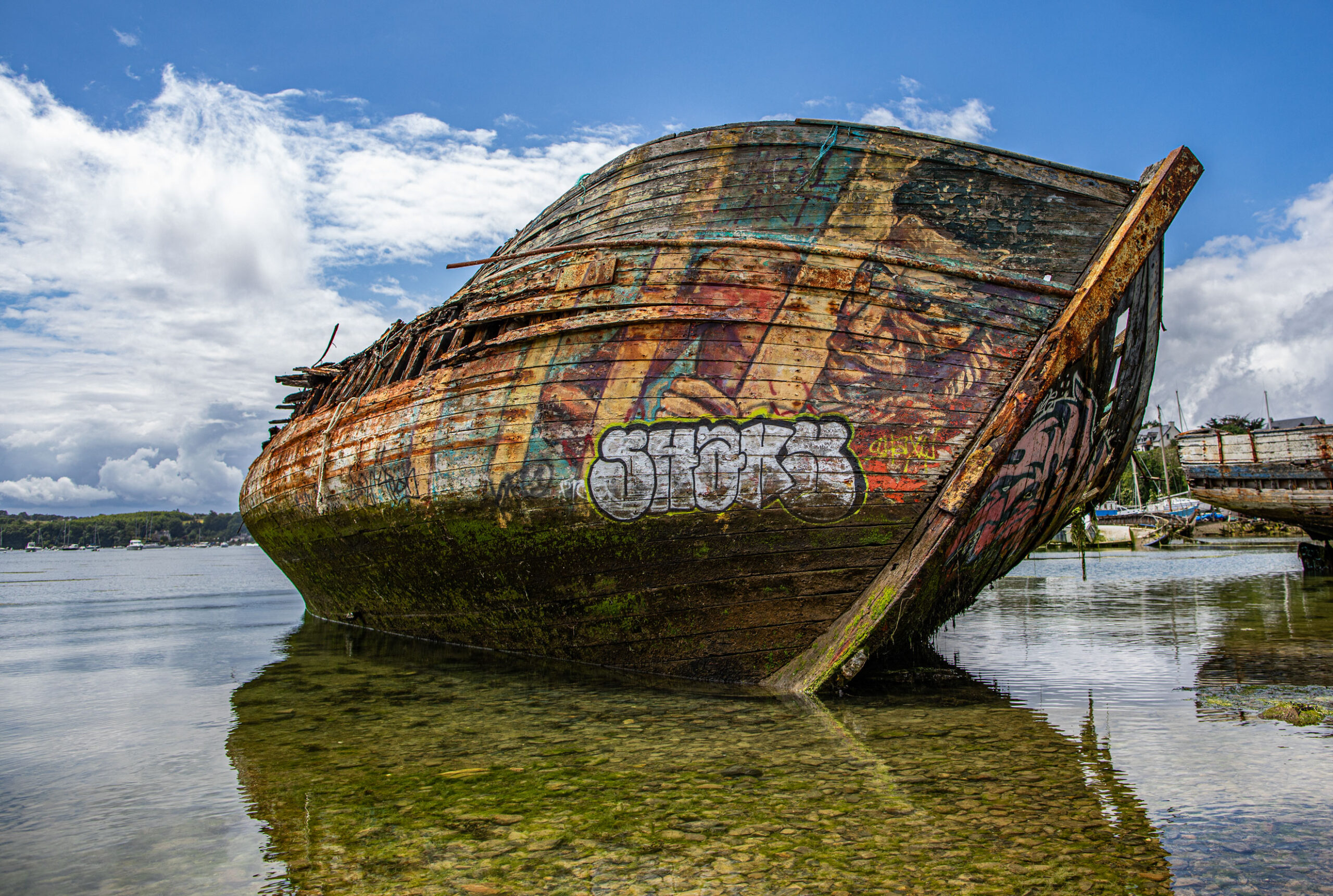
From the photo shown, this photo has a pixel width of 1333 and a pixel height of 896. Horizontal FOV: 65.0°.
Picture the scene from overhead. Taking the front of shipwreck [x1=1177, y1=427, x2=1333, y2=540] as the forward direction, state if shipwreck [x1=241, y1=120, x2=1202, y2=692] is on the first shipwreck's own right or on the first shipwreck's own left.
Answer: on the first shipwreck's own right

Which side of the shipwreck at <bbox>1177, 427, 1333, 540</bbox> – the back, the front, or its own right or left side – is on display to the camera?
right
